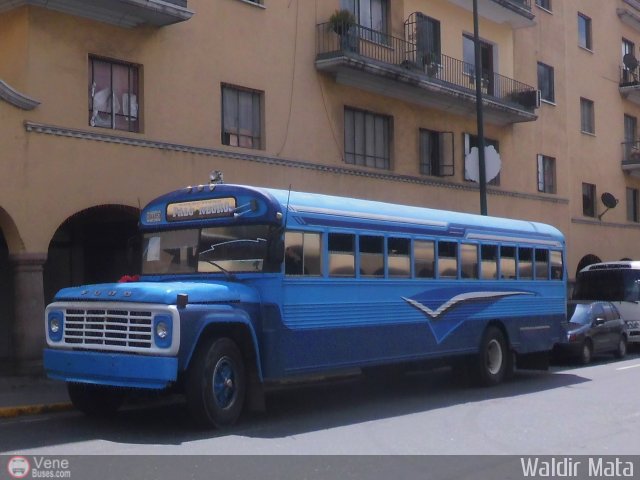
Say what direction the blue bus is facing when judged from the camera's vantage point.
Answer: facing the viewer and to the left of the viewer

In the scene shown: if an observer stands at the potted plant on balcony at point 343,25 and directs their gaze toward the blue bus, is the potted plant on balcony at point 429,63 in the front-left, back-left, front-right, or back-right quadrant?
back-left

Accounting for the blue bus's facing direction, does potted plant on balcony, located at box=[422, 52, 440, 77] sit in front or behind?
behind

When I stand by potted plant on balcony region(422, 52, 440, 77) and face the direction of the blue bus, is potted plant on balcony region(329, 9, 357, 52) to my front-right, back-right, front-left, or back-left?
front-right

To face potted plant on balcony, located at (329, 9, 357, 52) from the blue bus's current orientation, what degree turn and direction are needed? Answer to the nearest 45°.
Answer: approximately 135° to its right

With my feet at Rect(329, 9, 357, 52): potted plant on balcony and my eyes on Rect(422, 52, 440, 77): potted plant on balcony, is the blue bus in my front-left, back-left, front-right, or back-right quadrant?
back-right
